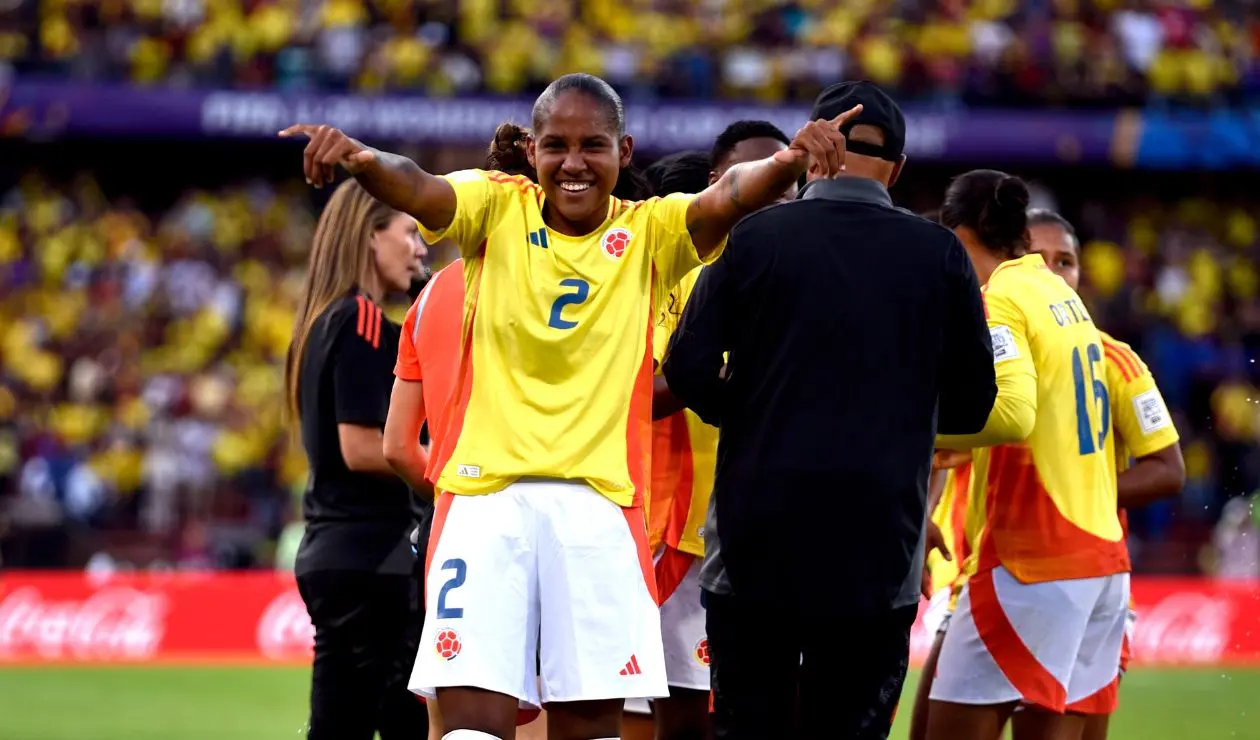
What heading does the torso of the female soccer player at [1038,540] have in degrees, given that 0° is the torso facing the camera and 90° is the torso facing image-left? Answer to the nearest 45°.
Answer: approximately 135°

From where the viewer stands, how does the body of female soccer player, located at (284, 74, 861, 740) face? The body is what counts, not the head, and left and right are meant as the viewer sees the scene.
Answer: facing the viewer

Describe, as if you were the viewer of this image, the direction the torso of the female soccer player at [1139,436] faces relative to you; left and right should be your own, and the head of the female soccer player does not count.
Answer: facing the viewer and to the left of the viewer

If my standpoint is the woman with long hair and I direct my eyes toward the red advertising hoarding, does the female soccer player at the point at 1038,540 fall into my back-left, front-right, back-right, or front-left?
back-right

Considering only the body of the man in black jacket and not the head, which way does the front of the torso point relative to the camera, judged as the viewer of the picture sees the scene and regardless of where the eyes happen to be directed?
away from the camera

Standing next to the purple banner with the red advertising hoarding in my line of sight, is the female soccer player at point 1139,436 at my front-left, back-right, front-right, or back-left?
front-left

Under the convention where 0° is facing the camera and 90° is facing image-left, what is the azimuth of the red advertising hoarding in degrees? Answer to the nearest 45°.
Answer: approximately 0°

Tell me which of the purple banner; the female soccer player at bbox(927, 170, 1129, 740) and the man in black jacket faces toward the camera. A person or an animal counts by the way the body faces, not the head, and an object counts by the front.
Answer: the purple banner

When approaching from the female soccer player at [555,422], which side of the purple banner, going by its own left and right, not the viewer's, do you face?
front

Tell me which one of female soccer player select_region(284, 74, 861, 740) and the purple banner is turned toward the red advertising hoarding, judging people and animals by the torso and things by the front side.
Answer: the purple banner

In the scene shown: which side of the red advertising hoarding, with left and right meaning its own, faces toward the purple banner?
back

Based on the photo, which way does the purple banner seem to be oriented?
toward the camera

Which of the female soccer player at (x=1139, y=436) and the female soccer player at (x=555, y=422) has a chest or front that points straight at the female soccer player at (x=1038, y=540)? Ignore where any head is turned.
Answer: the female soccer player at (x=1139, y=436)
